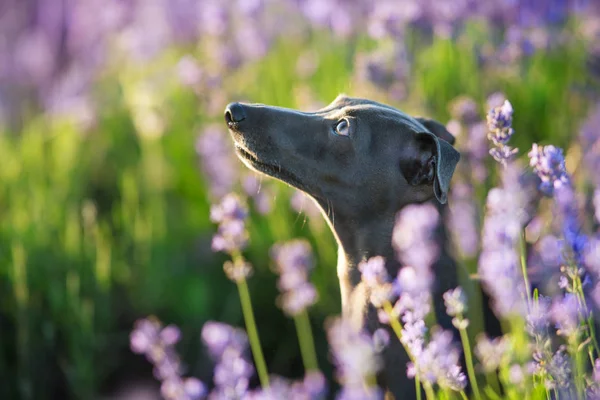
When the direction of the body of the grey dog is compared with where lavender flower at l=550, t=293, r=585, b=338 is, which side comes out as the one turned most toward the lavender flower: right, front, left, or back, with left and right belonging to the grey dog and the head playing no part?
back

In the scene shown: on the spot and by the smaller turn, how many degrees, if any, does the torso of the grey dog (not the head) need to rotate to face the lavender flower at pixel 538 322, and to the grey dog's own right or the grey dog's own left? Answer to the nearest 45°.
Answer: approximately 90° to the grey dog's own left

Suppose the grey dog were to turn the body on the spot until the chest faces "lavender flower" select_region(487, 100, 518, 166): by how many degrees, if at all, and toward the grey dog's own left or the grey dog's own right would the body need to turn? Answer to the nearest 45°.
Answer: approximately 135° to the grey dog's own left

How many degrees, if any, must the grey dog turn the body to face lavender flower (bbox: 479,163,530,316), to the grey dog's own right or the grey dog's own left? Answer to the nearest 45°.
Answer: approximately 90° to the grey dog's own left

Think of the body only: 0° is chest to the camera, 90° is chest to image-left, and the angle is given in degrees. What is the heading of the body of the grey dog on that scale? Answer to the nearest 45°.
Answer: approximately 90°

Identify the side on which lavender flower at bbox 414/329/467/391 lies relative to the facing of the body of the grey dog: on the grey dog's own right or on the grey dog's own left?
on the grey dog's own left

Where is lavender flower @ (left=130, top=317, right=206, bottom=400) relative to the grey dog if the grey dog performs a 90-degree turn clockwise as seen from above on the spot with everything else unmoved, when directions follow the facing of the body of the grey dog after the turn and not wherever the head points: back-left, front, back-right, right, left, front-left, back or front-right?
back-left

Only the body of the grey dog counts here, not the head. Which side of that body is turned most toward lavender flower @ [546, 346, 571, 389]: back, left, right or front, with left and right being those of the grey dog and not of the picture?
left
